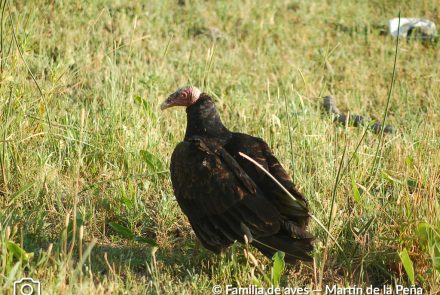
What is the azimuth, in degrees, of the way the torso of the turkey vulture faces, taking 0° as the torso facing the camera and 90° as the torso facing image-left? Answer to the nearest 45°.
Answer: approximately 135°
